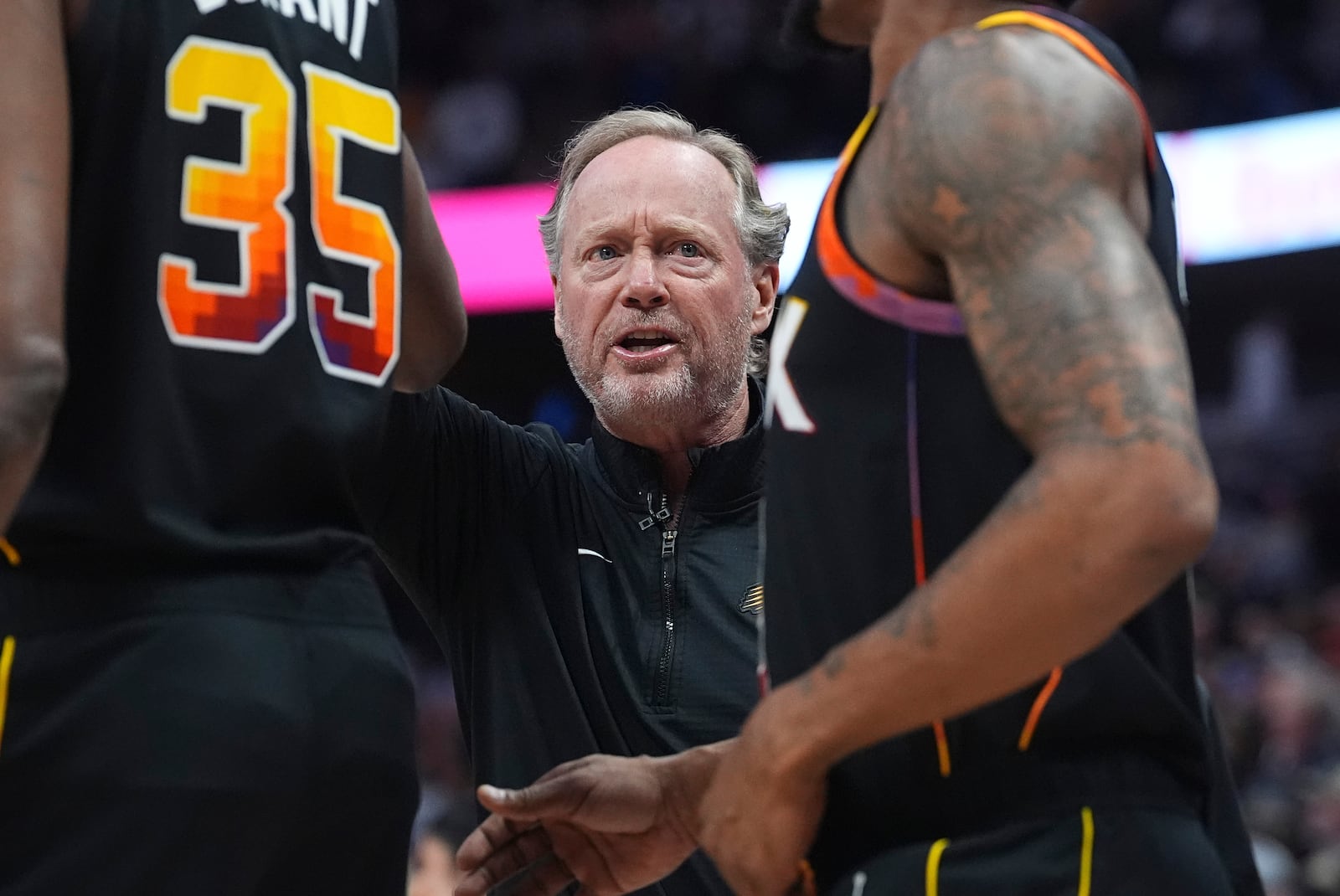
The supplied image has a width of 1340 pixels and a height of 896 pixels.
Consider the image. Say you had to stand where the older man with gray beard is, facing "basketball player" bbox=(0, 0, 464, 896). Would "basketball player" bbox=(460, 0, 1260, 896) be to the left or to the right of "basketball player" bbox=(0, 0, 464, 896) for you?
left

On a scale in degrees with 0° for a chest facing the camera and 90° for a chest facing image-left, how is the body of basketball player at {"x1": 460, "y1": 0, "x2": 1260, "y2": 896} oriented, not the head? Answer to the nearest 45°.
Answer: approximately 90°

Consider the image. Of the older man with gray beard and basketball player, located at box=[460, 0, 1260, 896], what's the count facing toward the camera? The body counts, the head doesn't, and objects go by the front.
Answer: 1

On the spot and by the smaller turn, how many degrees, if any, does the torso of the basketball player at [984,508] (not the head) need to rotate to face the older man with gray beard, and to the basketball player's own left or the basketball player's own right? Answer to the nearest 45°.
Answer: approximately 45° to the basketball player's own right

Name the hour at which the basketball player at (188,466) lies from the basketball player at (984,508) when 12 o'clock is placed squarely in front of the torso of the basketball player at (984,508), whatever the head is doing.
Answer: the basketball player at (188,466) is roughly at 12 o'clock from the basketball player at (984,508).

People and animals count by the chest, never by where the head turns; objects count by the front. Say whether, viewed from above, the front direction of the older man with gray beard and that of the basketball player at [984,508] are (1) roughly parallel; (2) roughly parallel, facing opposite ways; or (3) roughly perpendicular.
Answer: roughly perpendicular

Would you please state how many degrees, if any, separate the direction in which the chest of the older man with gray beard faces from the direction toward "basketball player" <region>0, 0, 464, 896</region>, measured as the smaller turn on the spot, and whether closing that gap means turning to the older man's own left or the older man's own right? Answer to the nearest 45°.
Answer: approximately 45° to the older man's own right

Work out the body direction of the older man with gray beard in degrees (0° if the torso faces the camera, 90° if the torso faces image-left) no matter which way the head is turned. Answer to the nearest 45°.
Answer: approximately 0°
